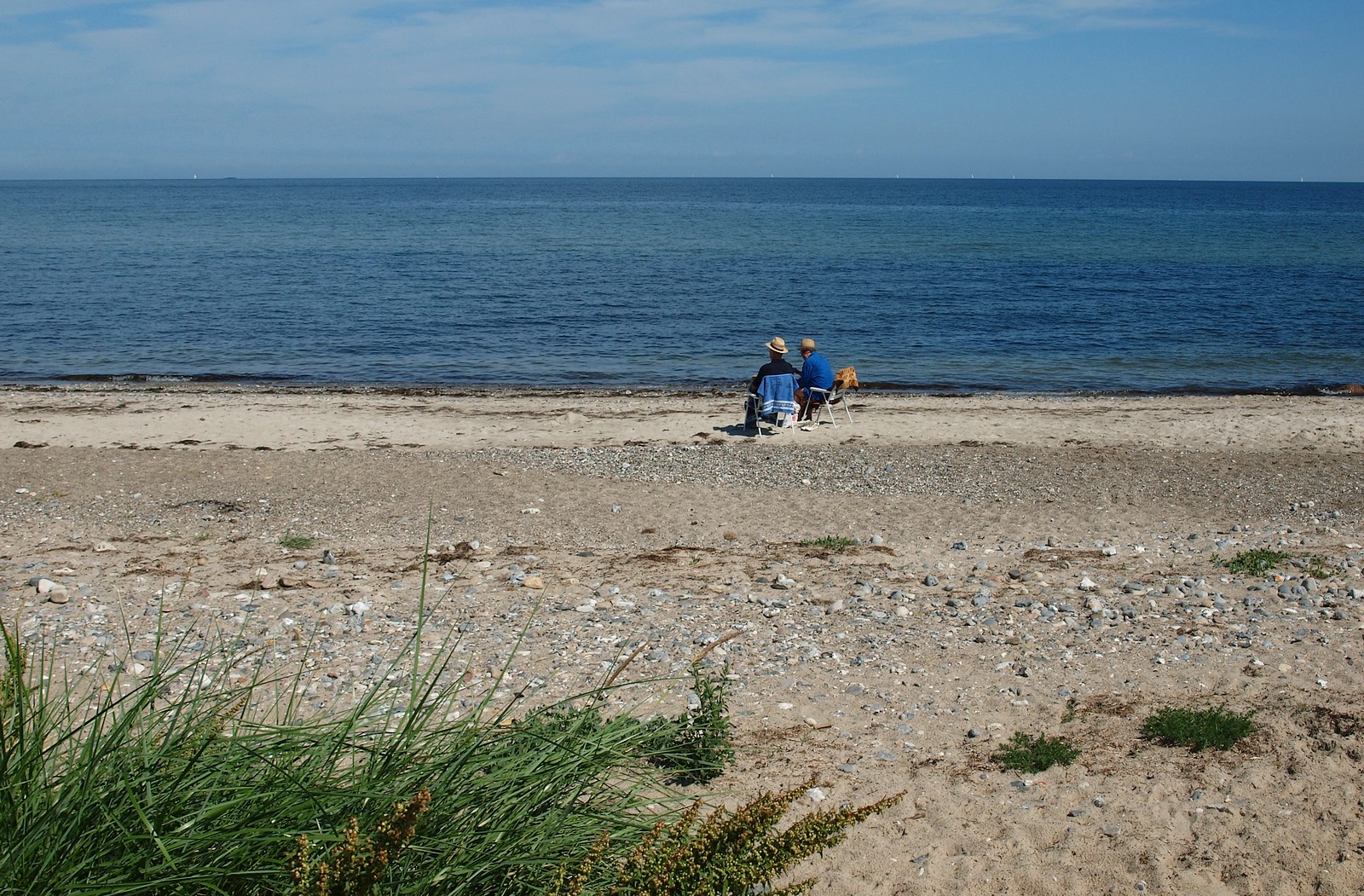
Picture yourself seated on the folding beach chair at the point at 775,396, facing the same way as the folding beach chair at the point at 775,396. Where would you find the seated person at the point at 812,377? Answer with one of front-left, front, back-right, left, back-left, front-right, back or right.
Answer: right

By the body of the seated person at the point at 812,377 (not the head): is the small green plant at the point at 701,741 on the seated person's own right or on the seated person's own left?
on the seated person's own left

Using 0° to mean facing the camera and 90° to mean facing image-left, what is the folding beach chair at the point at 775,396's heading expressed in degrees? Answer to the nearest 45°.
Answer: approximately 135°

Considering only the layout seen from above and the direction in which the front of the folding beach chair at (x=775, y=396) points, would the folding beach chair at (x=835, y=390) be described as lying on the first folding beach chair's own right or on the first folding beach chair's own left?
on the first folding beach chair's own right

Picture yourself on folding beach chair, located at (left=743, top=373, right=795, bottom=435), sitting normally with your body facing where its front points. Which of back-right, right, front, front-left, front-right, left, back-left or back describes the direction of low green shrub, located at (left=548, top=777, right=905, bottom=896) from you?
back-left

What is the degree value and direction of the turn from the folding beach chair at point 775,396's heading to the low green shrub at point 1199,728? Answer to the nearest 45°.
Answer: approximately 135° to its left

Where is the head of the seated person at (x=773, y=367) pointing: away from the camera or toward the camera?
away from the camera

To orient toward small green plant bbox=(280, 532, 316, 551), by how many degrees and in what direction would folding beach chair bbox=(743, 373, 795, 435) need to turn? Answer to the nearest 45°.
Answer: approximately 90° to its left

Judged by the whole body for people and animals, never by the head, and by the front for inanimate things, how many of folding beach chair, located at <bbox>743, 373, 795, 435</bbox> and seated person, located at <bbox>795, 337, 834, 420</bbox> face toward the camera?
0
